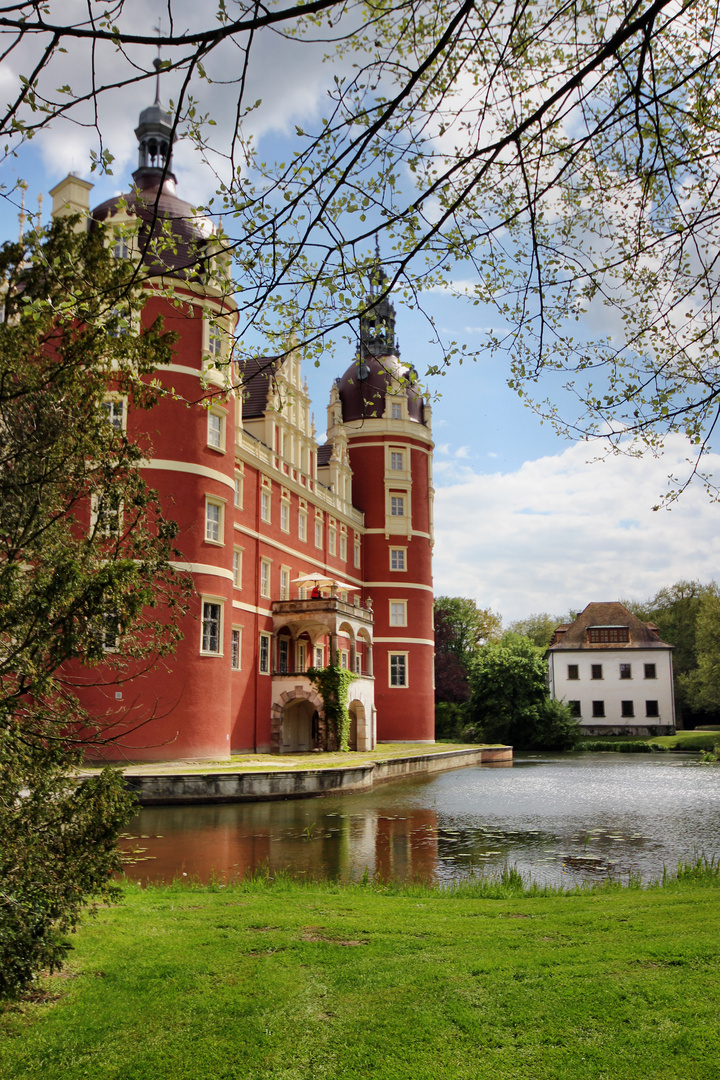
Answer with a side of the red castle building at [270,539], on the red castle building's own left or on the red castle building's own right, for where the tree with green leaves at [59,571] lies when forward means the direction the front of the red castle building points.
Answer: on the red castle building's own right

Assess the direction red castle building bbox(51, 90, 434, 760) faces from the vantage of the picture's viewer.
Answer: facing the viewer and to the right of the viewer
